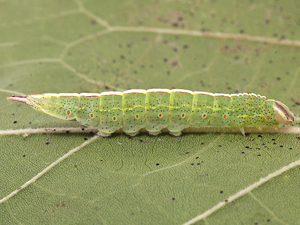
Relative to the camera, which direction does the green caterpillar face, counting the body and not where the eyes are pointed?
to the viewer's right
